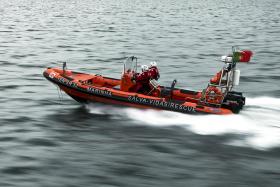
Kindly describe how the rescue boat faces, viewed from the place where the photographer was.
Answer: facing to the left of the viewer
